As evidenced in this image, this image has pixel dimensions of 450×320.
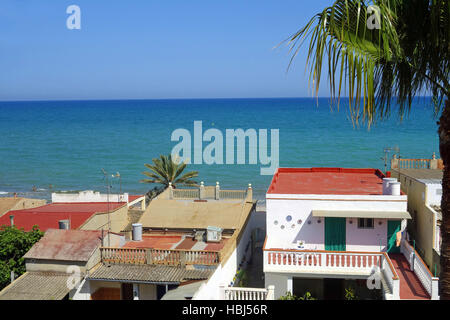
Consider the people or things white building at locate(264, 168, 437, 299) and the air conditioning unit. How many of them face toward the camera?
2

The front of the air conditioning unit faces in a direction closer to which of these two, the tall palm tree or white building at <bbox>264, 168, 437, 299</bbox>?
the tall palm tree

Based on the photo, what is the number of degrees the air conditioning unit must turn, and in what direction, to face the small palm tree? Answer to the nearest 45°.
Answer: approximately 180°

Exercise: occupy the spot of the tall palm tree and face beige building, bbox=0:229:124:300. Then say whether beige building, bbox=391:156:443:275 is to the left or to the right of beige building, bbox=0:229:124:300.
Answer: right

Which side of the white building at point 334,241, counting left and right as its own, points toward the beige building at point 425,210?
left

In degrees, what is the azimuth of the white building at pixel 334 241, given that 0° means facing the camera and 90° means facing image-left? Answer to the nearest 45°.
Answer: approximately 0°

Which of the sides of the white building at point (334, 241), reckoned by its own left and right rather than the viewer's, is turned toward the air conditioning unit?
right

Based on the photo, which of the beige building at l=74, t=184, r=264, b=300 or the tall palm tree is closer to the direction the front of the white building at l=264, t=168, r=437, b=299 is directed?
the tall palm tree

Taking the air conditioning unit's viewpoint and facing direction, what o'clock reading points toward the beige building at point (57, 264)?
The beige building is roughly at 2 o'clock from the air conditioning unit.

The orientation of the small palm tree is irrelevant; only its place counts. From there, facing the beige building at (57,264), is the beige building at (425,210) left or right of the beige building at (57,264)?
left

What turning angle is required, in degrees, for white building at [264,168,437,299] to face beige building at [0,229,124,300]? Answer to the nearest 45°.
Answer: approximately 90° to its right

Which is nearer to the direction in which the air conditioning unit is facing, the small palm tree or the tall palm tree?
the tall palm tree
